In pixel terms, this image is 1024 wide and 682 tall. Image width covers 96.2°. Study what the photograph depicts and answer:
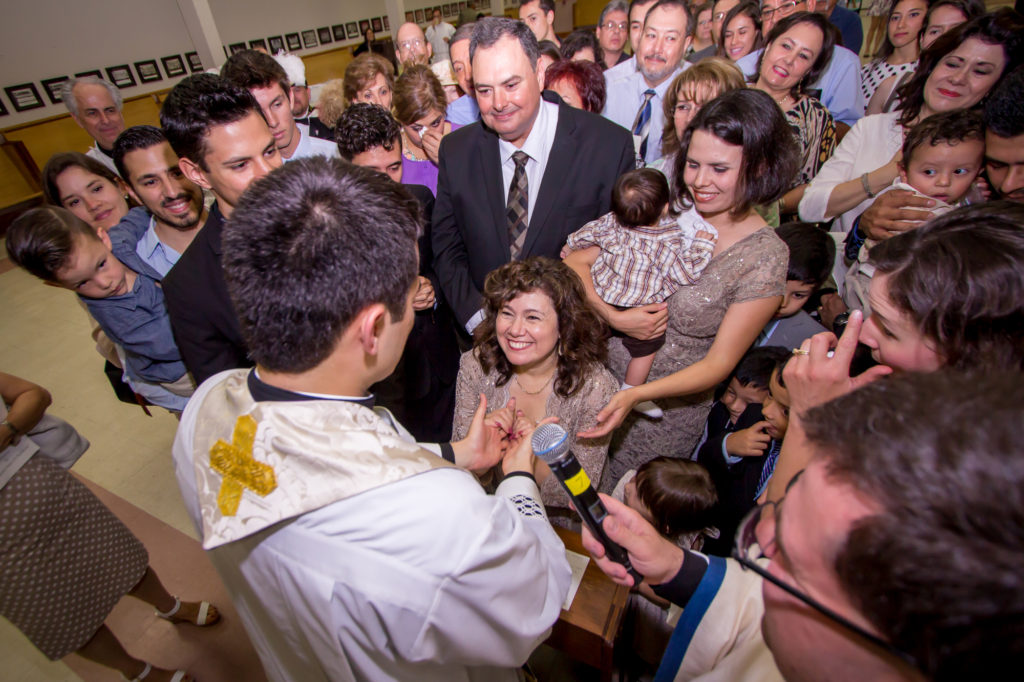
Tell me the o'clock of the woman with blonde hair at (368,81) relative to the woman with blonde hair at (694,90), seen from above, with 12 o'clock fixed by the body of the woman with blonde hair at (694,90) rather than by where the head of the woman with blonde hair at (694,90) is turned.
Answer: the woman with blonde hair at (368,81) is roughly at 2 o'clock from the woman with blonde hair at (694,90).

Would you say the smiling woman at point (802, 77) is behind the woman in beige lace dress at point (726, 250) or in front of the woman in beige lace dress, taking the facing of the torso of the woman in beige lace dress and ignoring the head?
behind

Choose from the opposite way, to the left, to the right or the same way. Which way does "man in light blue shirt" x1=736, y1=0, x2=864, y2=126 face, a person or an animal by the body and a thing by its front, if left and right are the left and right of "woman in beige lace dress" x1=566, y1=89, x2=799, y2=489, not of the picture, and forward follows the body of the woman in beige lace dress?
the same way

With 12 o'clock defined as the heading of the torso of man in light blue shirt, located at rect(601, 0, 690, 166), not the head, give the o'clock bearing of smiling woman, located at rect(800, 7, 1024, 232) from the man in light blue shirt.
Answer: The smiling woman is roughly at 10 o'clock from the man in light blue shirt.

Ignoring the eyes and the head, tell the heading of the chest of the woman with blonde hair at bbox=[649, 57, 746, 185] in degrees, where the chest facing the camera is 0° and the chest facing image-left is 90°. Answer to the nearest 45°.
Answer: approximately 45°

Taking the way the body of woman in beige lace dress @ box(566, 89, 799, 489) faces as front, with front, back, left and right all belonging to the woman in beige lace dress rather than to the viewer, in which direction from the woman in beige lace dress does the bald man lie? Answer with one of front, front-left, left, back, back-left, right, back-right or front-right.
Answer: right

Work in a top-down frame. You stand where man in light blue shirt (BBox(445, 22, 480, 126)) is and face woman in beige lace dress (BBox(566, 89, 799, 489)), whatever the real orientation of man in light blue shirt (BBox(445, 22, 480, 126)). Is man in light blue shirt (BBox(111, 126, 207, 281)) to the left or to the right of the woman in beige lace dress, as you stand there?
right

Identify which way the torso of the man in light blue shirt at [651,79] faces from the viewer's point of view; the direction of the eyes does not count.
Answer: toward the camera

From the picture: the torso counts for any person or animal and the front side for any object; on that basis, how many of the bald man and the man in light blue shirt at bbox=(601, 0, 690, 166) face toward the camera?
2

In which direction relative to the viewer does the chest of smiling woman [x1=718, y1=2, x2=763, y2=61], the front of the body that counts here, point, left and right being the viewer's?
facing the viewer and to the left of the viewer

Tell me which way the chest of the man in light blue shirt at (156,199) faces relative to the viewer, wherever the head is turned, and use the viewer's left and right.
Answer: facing the viewer and to the right of the viewer

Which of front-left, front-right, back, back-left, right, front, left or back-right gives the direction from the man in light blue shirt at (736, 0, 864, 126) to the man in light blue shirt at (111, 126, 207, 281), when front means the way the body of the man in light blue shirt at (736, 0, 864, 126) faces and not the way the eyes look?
front

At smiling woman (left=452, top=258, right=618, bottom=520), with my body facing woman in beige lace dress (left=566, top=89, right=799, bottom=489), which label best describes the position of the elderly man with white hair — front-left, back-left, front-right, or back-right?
back-left

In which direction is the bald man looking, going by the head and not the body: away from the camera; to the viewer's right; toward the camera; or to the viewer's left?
toward the camera
